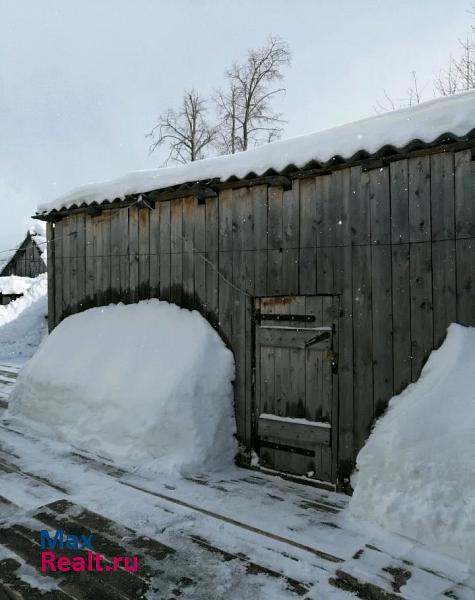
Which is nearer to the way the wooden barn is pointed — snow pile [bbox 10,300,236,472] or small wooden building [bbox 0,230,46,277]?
the snow pile

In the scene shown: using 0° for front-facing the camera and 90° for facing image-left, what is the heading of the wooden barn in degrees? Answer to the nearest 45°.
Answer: approximately 45°

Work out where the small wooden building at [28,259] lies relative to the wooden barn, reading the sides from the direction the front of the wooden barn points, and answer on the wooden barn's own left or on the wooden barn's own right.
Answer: on the wooden barn's own right
